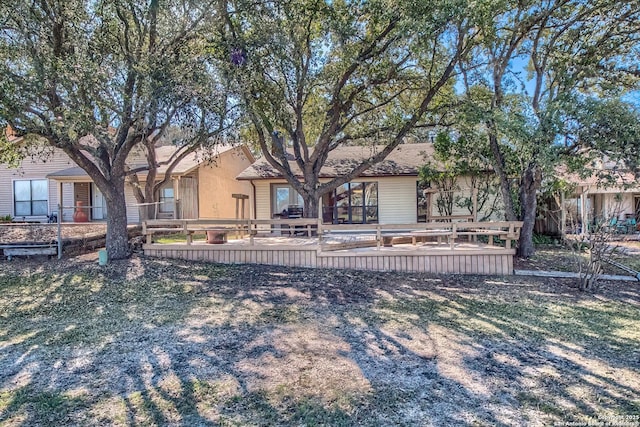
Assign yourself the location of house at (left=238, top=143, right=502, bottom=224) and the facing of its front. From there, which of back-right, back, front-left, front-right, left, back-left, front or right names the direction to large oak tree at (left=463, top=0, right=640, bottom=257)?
front-left

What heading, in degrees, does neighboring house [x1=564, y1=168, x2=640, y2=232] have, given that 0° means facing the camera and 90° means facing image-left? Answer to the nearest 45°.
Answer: approximately 0°

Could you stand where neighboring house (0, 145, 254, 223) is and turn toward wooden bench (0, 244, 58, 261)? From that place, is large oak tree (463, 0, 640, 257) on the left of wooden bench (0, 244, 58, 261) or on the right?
left

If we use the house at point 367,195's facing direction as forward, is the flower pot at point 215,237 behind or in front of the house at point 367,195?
in front

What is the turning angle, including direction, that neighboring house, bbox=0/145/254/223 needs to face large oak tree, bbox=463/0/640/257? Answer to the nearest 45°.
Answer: approximately 45° to its left

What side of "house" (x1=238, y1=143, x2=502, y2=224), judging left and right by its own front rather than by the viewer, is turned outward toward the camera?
front

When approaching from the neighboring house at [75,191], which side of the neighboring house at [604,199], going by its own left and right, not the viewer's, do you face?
right

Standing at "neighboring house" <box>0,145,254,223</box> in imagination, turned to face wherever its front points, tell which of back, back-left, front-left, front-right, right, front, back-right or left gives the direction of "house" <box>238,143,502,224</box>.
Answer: front-left

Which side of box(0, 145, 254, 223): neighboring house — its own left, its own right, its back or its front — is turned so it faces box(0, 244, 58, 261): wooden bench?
front

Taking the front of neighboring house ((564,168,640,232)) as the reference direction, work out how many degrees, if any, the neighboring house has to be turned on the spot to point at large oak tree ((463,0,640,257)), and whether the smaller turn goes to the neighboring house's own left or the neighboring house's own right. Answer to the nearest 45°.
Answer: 0° — it already faces it

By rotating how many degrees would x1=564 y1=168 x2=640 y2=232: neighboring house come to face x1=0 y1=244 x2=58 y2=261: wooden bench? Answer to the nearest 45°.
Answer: approximately 45° to its right

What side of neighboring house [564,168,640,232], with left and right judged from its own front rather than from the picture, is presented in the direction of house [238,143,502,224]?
right
